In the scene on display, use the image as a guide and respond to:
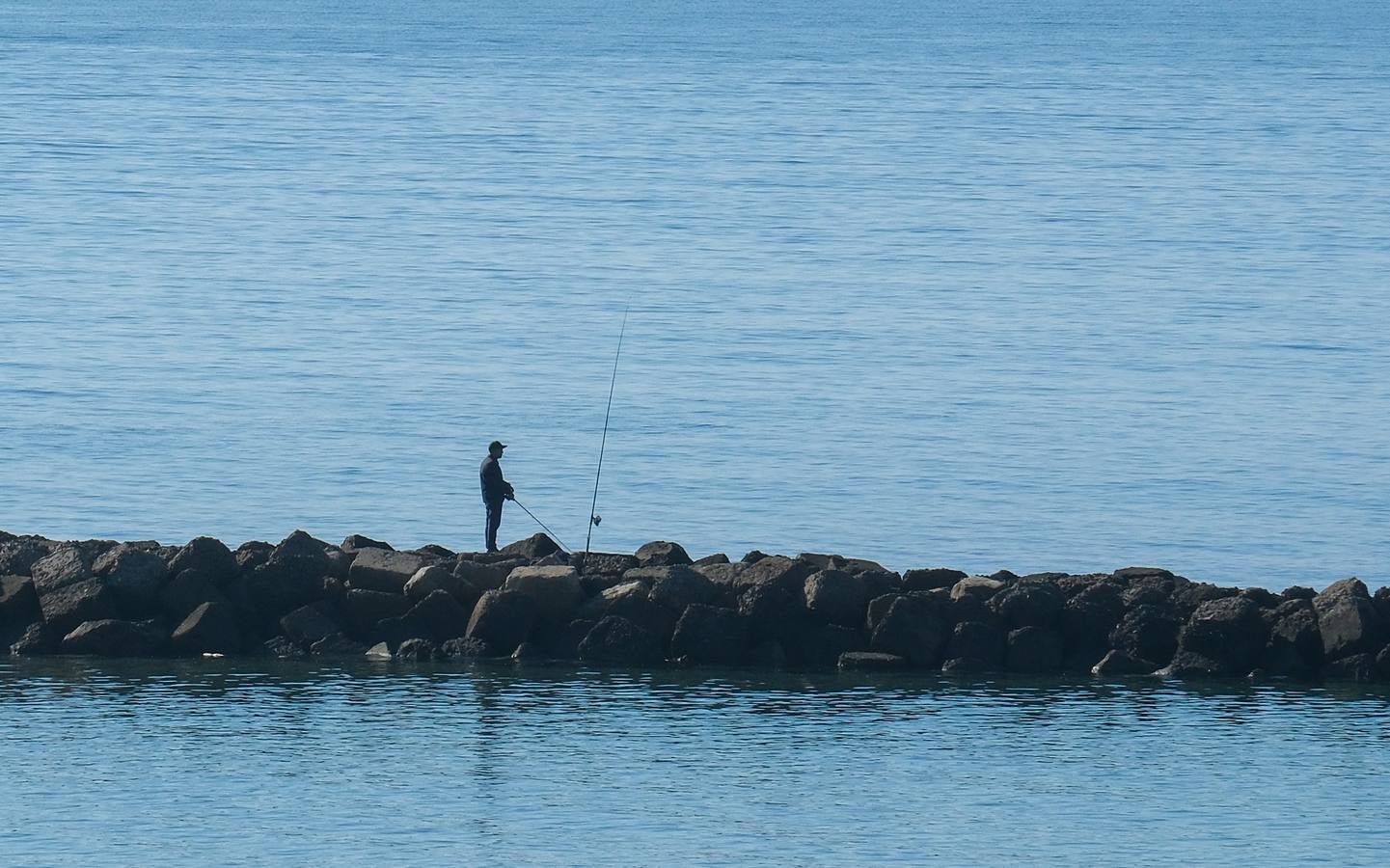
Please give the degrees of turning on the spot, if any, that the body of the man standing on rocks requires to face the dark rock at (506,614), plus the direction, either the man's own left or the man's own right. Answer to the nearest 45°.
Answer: approximately 90° to the man's own right

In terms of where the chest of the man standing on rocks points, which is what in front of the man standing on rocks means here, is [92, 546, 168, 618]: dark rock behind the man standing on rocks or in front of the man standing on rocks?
behind

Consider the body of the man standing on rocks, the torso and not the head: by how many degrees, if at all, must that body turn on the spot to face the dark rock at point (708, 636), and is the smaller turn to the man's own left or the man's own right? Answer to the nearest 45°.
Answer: approximately 45° to the man's own right

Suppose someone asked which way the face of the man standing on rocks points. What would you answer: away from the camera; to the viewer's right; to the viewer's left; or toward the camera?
to the viewer's right

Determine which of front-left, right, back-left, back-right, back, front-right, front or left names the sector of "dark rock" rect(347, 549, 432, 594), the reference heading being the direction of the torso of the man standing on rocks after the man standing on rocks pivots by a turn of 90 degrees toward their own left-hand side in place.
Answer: back-left

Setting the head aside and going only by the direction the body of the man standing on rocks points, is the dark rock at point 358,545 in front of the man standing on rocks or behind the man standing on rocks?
behind

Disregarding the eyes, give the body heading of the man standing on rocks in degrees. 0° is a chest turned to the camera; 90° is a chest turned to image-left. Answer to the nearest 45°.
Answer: approximately 270°
